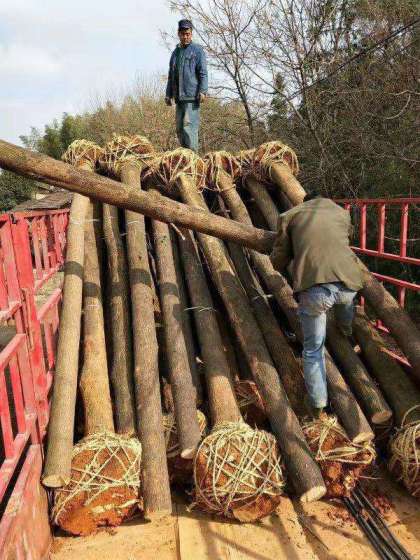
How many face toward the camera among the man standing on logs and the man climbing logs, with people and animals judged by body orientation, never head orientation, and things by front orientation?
1

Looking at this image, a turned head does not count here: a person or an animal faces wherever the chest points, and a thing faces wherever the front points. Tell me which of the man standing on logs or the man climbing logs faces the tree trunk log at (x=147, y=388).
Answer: the man standing on logs

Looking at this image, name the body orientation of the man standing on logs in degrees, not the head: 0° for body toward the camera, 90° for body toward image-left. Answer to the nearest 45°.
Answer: approximately 0°

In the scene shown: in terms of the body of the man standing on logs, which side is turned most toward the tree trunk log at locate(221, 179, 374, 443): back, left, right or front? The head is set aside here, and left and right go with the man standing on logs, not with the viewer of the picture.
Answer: front

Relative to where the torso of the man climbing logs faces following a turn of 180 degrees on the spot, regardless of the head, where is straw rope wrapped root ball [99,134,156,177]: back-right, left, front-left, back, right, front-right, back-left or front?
back-right

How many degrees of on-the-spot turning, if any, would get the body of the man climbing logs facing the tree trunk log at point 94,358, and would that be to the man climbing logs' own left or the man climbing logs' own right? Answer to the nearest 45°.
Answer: approximately 90° to the man climbing logs' own left

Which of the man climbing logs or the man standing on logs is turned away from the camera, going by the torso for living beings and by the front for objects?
the man climbing logs

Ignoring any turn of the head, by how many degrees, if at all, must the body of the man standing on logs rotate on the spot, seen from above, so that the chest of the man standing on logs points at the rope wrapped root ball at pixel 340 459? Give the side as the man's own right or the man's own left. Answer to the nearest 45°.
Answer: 0° — they already face it

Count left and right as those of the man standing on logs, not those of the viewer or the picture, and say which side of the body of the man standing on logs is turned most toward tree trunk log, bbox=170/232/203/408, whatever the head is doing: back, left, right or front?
front

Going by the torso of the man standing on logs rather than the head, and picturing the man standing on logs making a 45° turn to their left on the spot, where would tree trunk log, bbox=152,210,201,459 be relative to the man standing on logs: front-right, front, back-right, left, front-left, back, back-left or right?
front-right

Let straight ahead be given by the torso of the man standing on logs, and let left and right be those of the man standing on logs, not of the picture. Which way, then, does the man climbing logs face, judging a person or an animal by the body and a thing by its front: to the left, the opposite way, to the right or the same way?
the opposite way

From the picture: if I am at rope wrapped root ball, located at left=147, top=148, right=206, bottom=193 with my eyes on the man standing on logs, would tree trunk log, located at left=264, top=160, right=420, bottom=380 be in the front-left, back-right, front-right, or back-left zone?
back-right

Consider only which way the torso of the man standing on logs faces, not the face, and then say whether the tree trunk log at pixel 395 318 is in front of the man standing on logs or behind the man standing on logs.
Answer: in front

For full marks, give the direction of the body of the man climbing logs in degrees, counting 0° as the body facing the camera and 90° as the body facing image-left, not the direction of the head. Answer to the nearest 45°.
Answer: approximately 180°
